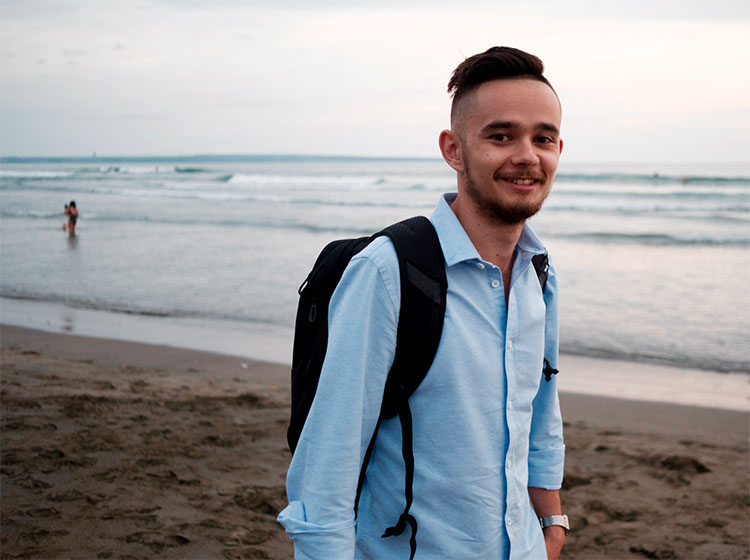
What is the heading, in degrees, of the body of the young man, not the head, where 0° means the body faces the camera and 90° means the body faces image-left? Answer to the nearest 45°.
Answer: approximately 315°

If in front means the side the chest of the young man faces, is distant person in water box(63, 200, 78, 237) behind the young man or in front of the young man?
behind
